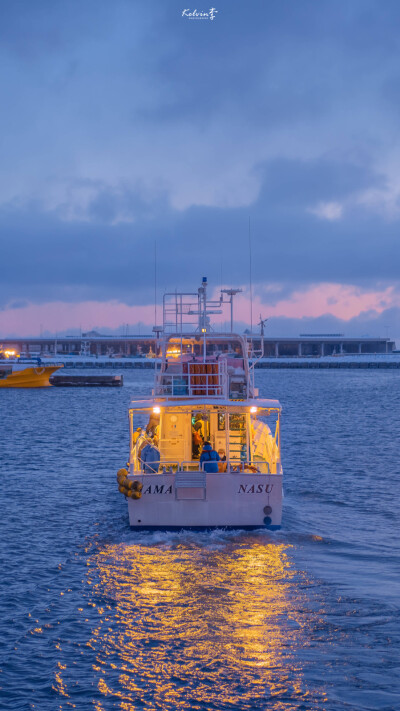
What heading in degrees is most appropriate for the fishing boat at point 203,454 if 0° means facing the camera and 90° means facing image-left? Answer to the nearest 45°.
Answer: approximately 180°

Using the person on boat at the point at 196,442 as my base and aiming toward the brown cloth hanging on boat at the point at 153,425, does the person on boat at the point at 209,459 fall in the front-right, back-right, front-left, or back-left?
back-left
